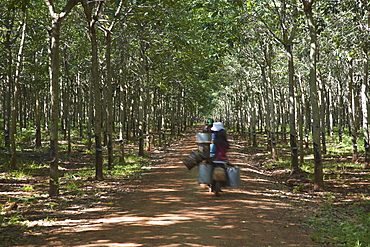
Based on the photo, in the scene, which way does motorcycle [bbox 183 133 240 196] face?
away from the camera
